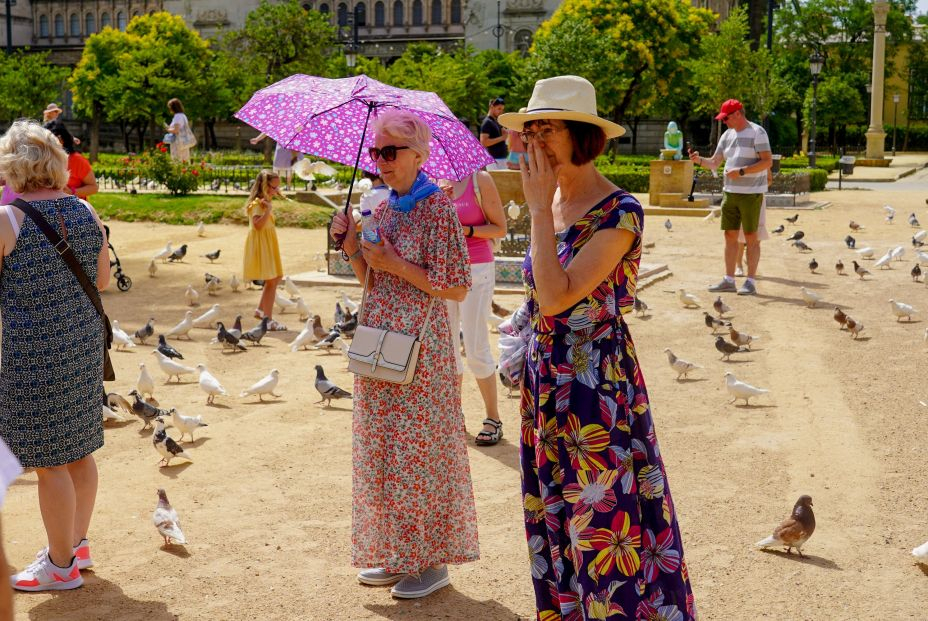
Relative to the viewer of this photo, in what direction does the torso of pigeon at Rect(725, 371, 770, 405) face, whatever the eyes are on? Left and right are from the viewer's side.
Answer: facing to the left of the viewer

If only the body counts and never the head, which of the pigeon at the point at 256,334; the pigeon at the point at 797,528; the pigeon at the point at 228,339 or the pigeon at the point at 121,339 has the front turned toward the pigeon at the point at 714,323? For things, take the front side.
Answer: the pigeon at the point at 256,334

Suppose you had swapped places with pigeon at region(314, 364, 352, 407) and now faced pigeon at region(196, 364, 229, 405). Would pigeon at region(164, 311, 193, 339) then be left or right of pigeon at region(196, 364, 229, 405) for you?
right

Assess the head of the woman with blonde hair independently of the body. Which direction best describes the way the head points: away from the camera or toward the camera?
away from the camera

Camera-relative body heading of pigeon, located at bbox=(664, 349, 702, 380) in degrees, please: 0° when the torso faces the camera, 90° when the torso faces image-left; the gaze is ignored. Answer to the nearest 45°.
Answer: approximately 90°

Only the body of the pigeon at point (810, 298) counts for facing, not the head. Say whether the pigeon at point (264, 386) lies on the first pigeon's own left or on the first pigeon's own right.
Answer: on the first pigeon's own left

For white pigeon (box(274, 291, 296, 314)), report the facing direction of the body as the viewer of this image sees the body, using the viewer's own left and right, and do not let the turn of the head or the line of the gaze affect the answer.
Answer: facing to the left of the viewer

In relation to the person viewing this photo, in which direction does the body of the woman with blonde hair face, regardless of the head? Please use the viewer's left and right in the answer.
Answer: facing away from the viewer and to the left of the viewer

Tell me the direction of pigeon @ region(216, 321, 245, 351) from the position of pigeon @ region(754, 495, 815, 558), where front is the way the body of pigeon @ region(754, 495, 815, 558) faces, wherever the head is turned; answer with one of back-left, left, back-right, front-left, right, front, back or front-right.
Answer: back-left

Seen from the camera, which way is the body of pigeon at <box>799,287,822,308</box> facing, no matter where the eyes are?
to the viewer's left

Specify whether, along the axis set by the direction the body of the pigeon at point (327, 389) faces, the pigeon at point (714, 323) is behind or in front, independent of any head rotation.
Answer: behind

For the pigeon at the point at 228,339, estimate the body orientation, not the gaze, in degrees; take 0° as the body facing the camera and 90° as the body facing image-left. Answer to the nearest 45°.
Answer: approximately 90°

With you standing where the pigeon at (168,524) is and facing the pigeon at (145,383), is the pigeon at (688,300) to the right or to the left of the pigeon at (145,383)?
right
